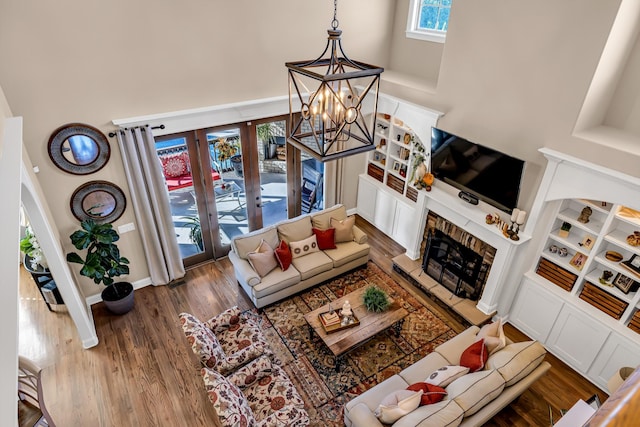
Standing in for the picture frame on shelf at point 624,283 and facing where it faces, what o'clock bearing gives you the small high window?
The small high window is roughly at 2 o'clock from the picture frame on shelf.

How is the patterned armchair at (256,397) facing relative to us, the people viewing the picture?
facing away from the viewer and to the right of the viewer

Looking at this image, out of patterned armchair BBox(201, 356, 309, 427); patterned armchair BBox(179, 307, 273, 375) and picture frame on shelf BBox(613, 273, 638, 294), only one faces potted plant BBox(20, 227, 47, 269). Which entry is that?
the picture frame on shelf

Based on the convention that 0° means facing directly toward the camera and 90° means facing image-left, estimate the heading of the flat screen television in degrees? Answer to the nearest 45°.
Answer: approximately 45°

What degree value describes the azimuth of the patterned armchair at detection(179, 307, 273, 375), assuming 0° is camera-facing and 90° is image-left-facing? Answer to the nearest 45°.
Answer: approximately 225°

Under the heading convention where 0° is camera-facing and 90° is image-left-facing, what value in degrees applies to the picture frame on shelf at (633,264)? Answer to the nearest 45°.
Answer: approximately 45°

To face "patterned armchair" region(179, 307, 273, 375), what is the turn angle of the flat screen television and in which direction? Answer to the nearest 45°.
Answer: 0° — it already faces it

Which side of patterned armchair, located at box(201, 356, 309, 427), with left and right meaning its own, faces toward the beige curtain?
left

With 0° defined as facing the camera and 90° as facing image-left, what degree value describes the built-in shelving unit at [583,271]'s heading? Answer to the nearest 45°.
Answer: approximately 45°
